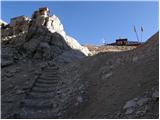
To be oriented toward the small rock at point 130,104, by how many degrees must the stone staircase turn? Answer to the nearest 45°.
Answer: approximately 45° to its left

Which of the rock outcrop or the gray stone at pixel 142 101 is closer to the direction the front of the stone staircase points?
the gray stone

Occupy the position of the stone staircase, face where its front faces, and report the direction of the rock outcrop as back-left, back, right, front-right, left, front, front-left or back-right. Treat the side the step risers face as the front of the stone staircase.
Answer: back

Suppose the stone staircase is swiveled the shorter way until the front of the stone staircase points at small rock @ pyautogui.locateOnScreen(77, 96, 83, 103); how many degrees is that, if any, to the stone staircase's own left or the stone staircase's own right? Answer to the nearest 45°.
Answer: approximately 45° to the stone staircase's own left

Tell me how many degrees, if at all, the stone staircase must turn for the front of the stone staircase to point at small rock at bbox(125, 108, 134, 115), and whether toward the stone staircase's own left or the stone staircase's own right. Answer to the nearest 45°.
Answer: approximately 45° to the stone staircase's own left

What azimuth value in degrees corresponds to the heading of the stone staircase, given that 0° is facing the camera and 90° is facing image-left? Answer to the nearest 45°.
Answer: approximately 0°

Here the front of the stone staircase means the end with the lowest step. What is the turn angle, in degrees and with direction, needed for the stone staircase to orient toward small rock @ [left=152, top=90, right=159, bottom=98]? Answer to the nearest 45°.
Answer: approximately 45° to its left

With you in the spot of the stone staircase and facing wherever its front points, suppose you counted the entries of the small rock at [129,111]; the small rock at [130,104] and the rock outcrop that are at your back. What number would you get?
1

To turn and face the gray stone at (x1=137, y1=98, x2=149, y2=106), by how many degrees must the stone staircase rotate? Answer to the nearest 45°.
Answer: approximately 45° to its left
